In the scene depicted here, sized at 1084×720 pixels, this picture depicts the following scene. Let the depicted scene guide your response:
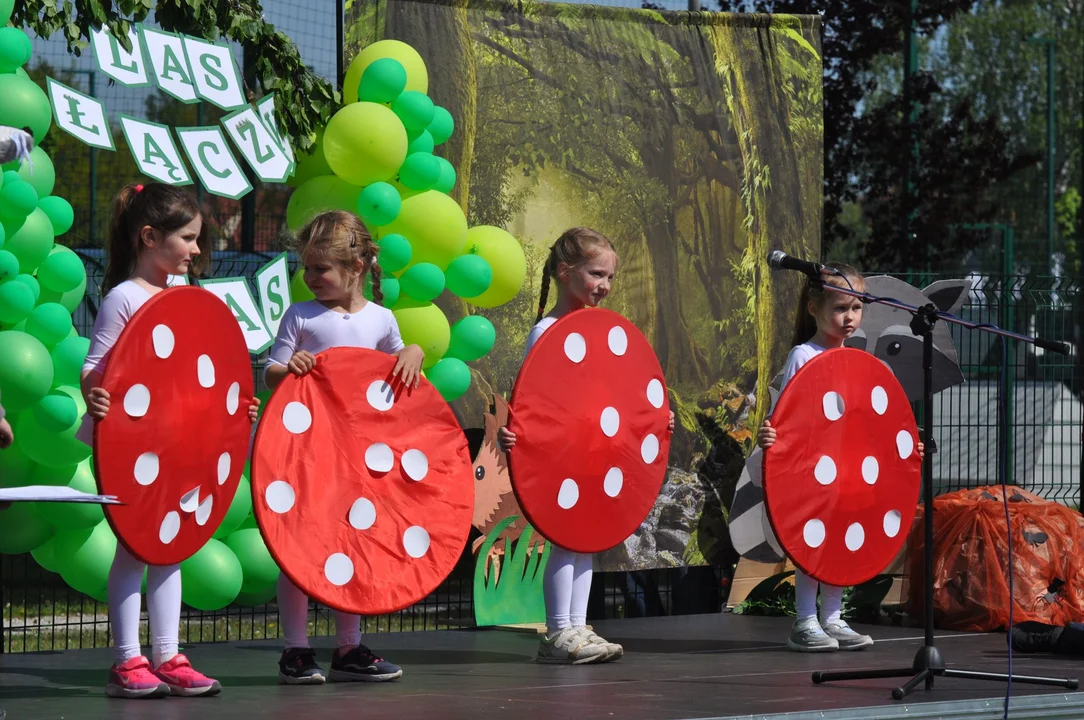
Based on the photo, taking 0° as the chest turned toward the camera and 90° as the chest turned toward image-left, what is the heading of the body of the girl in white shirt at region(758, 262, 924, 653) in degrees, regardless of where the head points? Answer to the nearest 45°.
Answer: approximately 315°

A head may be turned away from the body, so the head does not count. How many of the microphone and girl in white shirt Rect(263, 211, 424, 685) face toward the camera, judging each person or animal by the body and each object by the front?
1

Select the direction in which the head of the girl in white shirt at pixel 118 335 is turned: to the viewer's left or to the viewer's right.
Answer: to the viewer's right

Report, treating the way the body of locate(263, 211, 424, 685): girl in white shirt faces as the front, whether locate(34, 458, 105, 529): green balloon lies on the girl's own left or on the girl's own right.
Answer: on the girl's own right

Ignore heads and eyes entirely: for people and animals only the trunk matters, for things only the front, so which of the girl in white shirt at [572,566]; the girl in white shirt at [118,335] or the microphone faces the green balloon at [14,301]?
the microphone

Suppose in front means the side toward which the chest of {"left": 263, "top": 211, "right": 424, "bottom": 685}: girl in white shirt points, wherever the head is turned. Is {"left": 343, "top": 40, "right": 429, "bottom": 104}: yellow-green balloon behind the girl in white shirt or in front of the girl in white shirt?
behind

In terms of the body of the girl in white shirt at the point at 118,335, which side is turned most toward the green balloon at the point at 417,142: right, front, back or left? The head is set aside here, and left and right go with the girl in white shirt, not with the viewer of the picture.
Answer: left

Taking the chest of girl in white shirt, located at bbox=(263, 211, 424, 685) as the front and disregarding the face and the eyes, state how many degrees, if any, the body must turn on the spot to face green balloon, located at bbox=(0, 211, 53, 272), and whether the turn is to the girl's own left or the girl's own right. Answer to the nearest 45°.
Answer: approximately 135° to the girl's own right

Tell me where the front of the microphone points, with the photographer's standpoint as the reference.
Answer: facing to the left of the viewer

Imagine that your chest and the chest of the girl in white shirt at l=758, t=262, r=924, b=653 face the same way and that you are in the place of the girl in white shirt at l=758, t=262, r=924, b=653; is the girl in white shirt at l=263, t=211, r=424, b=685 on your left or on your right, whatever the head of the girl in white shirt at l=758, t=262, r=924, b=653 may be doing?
on your right

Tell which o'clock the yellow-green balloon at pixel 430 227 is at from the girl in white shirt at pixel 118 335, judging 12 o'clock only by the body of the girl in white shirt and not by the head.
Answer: The yellow-green balloon is roughly at 9 o'clock from the girl in white shirt.

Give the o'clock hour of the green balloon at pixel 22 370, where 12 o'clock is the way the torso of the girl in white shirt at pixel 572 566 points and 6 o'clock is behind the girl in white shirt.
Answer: The green balloon is roughly at 4 o'clock from the girl in white shirt.
